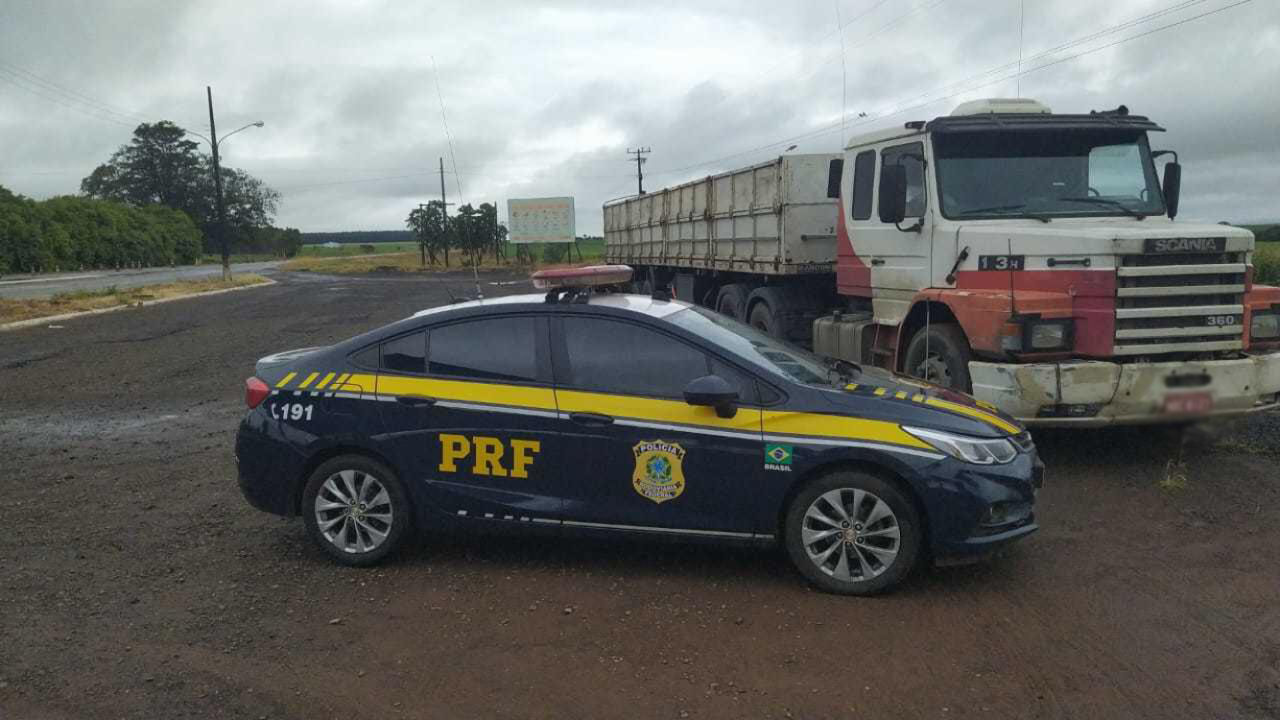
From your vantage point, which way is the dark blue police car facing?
to the viewer's right
